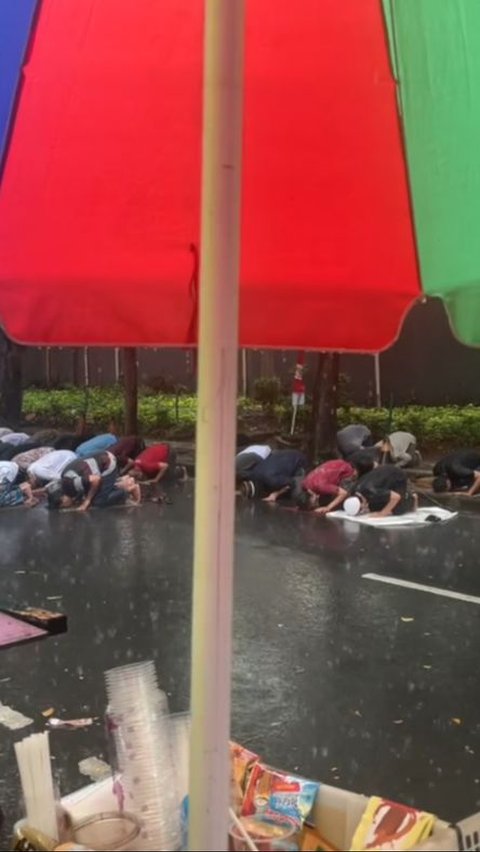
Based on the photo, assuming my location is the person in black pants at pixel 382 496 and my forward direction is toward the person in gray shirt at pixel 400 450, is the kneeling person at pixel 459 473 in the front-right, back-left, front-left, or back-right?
front-right

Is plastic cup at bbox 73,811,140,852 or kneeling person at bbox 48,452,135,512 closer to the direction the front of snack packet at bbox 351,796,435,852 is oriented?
the plastic cup

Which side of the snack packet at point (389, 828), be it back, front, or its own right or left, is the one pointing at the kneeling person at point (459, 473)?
back

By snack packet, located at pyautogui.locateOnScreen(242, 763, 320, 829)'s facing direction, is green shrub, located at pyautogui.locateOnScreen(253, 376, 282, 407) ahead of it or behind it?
behind

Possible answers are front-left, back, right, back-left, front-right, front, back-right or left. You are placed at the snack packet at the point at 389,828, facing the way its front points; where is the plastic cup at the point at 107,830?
right

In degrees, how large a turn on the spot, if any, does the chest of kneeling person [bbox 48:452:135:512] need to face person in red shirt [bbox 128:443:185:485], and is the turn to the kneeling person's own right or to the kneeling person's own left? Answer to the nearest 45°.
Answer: approximately 180°

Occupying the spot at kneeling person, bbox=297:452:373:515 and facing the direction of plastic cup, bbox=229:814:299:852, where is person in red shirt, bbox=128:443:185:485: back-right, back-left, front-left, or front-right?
back-right

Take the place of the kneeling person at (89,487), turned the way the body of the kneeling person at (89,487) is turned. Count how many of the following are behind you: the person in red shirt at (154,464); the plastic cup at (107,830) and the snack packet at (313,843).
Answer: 1

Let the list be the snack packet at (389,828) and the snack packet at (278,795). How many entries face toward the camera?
2

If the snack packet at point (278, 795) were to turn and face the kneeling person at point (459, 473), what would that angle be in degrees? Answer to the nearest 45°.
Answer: approximately 180°

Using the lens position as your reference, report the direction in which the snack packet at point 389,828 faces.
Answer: facing the viewer

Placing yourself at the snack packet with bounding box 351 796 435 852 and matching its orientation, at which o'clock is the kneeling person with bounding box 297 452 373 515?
The kneeling person is roughly at 6 o'clock from the snack packet.
